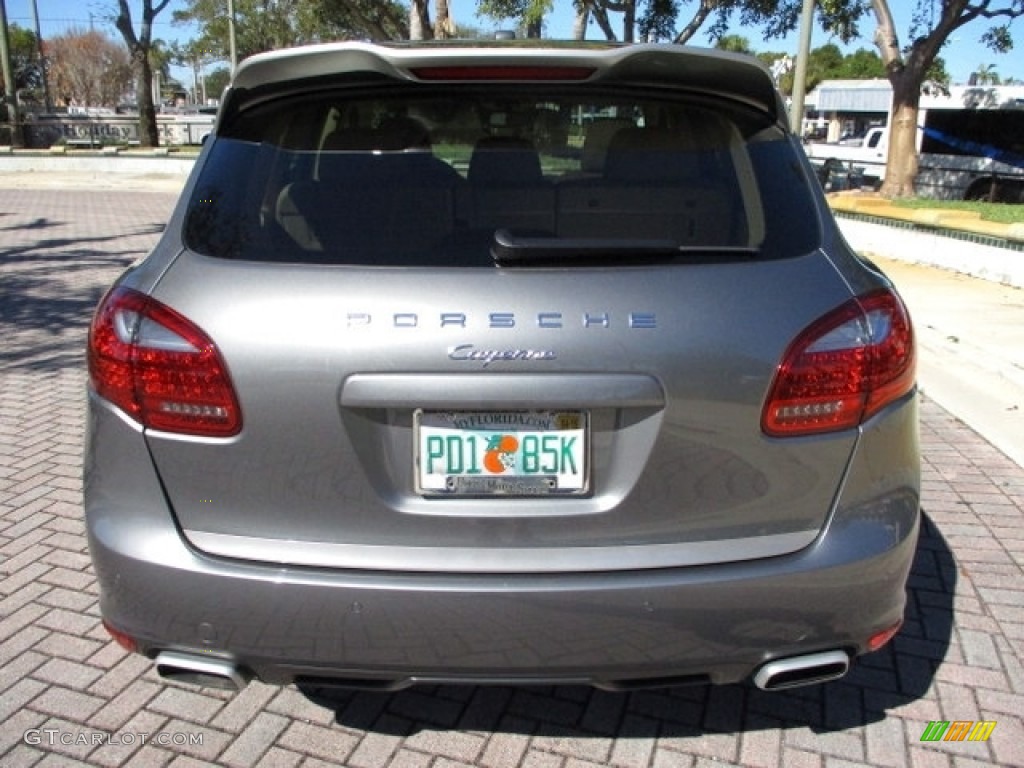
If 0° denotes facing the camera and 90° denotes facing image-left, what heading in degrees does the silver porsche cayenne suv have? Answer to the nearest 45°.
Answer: approximately 180°

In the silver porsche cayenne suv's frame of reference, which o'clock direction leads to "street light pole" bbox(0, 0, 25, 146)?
The street light pole is roughly at 11 o'clock from the silver porsche cayenne suv.

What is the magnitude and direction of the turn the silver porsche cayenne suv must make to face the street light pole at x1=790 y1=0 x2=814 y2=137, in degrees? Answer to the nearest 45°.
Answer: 0° — it already faces it
